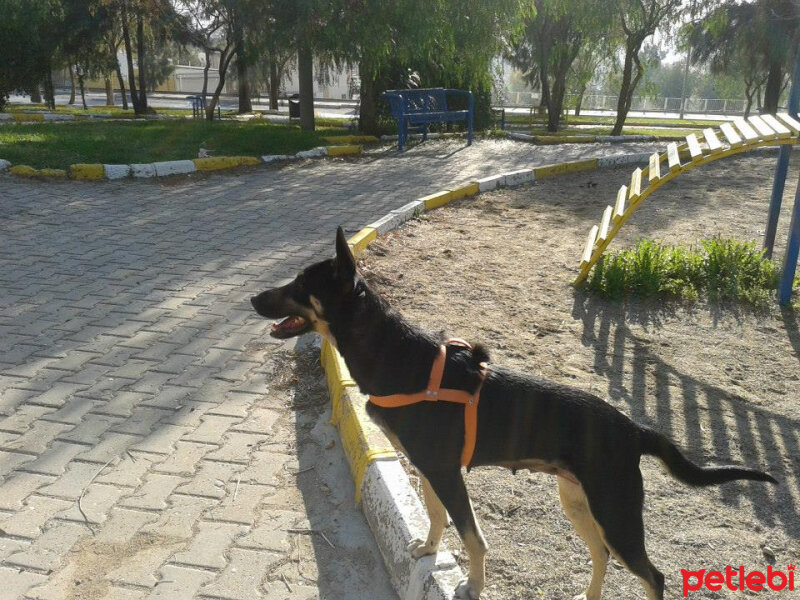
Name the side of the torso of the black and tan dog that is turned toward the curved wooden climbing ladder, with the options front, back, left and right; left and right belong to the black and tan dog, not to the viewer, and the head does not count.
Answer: right

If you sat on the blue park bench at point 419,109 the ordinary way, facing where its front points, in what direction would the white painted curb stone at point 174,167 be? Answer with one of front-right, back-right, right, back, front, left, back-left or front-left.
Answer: front-right

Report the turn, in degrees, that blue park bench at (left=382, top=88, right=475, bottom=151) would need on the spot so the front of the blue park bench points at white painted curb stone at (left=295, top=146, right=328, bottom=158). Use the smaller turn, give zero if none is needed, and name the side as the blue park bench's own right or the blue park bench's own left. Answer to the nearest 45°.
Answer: approximately 45° to the blue park bench's own right

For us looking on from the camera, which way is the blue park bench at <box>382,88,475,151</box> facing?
facing the viewer

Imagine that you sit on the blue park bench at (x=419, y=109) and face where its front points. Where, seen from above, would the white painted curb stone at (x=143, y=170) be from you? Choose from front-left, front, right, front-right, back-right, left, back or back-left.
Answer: front-right

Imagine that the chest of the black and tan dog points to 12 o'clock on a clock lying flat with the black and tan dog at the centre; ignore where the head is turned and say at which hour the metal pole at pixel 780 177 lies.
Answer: The metal pole is roughly at 4 o'clock from the black and tan dog.

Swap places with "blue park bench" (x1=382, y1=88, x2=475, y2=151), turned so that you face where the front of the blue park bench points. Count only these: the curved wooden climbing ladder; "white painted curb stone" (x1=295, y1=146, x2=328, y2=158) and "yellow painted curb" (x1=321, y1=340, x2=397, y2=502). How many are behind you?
0

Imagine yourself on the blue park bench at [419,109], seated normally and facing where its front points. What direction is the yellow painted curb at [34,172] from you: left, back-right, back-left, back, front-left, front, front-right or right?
front-right

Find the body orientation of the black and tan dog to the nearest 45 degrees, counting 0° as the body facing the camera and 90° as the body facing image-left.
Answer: approximately 90°

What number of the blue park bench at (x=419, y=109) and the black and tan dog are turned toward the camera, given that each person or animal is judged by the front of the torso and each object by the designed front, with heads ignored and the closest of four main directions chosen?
1

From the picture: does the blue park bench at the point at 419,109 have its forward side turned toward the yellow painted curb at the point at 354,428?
yes

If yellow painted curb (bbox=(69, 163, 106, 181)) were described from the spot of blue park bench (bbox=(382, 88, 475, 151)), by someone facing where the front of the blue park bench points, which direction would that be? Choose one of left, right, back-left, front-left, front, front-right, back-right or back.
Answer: front-right

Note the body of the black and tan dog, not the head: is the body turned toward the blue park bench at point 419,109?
no

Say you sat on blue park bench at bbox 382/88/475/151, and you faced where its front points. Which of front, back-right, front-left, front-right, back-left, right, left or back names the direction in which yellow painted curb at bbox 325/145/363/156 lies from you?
front-right

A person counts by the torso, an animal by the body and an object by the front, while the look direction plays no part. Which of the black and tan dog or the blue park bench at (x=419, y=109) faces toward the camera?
the blue park bench

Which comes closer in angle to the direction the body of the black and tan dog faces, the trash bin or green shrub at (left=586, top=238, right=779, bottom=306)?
the trash bin

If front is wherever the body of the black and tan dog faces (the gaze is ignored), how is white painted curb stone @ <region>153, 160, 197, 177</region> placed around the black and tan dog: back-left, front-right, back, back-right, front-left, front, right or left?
front-right
